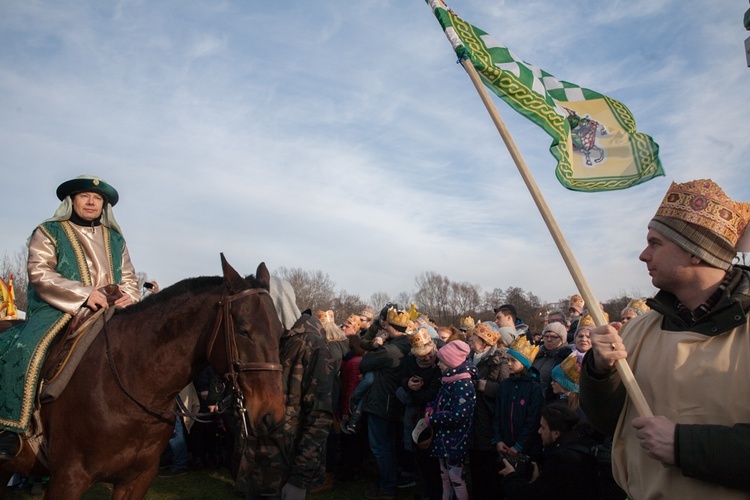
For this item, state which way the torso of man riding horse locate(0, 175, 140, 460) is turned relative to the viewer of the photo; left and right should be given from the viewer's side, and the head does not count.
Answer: facing the viewer and to the right of the viewer

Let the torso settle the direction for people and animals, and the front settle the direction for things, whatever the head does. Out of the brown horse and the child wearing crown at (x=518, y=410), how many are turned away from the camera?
0

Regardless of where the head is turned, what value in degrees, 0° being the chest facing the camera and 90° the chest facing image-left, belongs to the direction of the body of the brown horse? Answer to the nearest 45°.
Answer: approximately 315°

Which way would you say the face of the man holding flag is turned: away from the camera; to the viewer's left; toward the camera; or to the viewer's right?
to the viewer's left

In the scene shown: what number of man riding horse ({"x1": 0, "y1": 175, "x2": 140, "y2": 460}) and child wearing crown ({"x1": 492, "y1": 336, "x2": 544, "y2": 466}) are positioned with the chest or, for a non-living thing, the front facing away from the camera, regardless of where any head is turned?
0

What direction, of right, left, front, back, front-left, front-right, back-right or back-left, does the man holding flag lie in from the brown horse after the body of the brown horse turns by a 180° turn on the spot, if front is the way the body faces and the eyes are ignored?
back

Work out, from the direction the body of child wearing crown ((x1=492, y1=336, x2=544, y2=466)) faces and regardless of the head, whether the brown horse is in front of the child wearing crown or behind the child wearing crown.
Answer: in front

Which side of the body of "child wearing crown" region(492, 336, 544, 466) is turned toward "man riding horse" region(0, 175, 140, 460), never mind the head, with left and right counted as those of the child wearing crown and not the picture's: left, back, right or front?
front

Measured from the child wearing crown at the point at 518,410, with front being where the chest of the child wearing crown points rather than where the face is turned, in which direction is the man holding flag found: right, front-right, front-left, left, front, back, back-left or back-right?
front-left
